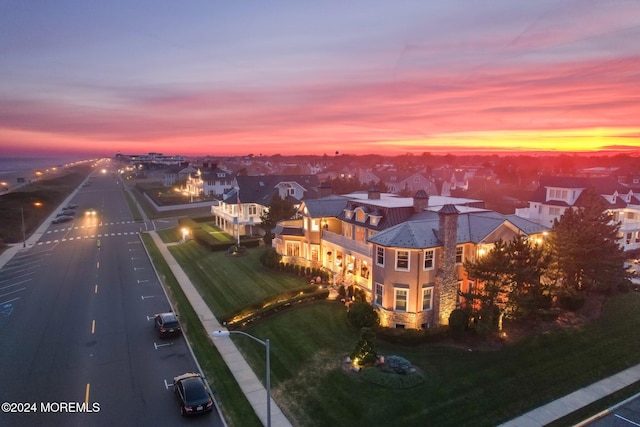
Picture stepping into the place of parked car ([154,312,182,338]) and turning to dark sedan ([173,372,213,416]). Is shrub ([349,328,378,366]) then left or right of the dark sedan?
left

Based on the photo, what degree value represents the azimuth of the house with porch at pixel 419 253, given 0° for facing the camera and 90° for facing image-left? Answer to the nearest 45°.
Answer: approximately 45°

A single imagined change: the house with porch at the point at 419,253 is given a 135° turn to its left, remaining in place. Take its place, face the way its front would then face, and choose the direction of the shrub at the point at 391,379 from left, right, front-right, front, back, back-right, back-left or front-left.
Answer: right

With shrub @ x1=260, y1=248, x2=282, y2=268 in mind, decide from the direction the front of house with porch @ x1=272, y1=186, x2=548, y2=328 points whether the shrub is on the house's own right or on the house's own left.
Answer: on the house's own right

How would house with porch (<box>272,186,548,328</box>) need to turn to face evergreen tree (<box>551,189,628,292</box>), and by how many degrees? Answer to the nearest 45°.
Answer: approximately 180°

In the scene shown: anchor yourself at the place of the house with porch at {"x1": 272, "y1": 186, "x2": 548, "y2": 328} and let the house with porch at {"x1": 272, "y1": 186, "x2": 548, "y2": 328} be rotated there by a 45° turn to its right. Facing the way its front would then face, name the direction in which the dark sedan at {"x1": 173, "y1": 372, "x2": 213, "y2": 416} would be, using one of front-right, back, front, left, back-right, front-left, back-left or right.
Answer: front-left

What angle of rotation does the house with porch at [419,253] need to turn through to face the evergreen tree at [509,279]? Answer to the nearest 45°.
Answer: approximately 135° to its left

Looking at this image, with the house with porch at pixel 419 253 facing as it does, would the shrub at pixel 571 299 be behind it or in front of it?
behind
